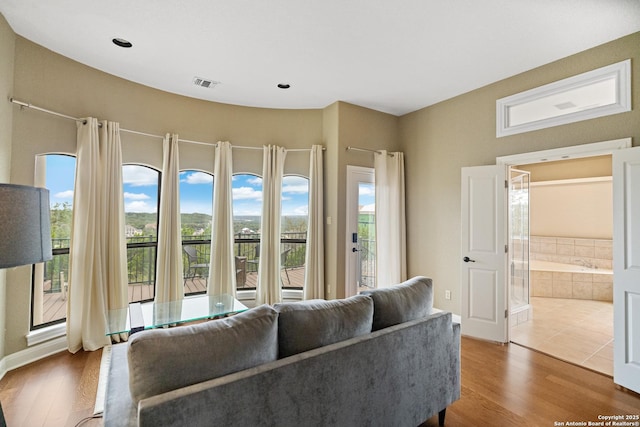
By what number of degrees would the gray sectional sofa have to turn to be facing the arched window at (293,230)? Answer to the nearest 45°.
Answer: approximately 45° to its right

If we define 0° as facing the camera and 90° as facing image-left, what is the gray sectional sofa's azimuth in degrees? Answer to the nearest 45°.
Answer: approximately 135°

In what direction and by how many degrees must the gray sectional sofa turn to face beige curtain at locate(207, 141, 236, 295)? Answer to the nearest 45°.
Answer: approximately 45° to its right

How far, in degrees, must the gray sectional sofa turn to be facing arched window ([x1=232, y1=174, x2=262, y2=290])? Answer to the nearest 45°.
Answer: approximately 45° to its right

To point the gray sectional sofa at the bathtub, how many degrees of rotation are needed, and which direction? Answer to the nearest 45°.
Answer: approximately 90° to its right

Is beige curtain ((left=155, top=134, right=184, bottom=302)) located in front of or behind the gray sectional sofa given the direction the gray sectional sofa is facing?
in front

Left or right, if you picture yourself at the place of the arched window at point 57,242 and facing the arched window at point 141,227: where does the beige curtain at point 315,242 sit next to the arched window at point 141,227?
right

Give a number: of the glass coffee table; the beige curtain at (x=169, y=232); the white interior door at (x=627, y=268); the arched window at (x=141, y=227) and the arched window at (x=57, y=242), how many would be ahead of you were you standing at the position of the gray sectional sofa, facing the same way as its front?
4

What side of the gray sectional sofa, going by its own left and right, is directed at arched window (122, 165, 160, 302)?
front

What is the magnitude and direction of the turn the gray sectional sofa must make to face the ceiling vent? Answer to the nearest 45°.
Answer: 0° — it already faces it

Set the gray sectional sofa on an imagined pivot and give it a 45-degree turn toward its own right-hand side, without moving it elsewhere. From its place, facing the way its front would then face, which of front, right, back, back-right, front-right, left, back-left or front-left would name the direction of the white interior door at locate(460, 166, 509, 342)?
front-right

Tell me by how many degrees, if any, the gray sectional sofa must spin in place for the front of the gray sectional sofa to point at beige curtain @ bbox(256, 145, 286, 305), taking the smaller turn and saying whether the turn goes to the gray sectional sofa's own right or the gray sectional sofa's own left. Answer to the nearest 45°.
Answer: approximately 45° to the gray sectional sofa's own right
